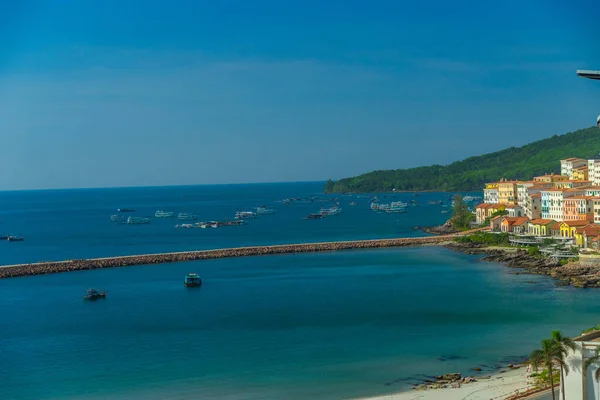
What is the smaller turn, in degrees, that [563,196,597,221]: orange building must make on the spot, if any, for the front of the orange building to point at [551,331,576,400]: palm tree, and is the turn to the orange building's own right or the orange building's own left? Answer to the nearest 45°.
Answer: approximately 45° to the orange building's own left

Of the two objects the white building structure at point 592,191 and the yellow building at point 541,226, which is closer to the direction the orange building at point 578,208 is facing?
the yellow building

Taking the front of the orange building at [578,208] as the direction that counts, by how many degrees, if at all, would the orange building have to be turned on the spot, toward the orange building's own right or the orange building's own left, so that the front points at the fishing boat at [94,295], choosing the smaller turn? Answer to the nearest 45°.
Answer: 0° — it already faces it

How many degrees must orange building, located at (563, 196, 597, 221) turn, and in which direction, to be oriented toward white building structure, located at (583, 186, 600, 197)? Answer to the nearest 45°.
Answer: approximately 180°

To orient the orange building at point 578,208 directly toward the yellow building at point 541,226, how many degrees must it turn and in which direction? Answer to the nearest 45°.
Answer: approximately 45° to its right

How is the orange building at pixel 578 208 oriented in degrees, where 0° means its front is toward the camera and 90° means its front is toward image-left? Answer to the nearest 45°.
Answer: approximately 45°

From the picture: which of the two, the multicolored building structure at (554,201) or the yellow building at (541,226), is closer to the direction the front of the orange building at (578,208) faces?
the yellow building
